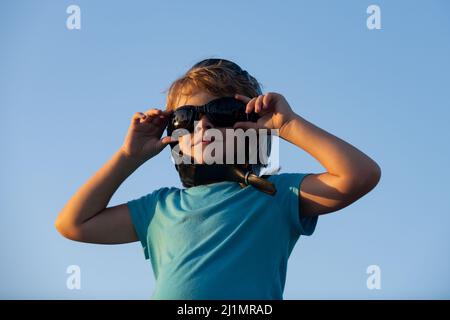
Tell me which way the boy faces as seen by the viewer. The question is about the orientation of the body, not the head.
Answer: toward the camera
